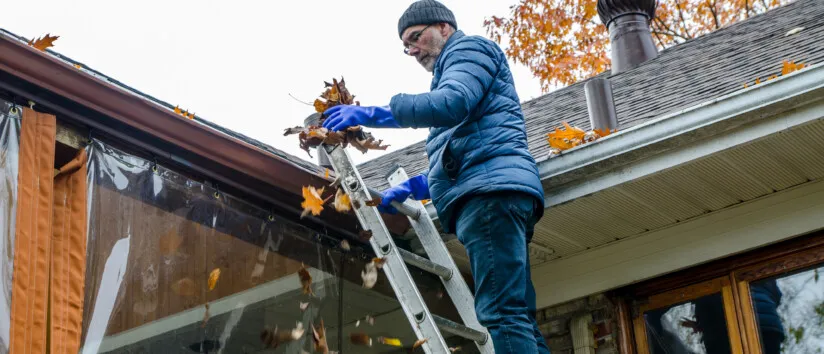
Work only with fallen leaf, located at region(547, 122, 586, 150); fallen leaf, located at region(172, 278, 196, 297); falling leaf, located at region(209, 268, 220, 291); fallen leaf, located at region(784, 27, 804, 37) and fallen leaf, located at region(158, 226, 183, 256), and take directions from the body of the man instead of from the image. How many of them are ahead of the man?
3

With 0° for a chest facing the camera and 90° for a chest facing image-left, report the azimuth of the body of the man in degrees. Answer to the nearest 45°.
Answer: approximately 90°

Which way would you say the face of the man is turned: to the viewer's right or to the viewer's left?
to the viewer's left

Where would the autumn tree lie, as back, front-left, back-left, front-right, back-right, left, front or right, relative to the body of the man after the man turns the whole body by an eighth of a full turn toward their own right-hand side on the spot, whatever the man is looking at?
front-right

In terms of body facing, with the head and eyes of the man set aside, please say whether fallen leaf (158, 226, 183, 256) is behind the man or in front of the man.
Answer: in front

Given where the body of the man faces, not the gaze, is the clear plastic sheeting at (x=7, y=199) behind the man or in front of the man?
in front

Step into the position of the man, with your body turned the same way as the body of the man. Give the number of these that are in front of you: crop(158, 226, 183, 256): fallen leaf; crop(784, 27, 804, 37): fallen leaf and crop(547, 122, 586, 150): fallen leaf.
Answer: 1

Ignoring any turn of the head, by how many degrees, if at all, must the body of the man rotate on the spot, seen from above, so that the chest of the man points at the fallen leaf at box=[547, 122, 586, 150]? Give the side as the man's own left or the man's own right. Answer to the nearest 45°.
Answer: approximately 135° to the man's own right
